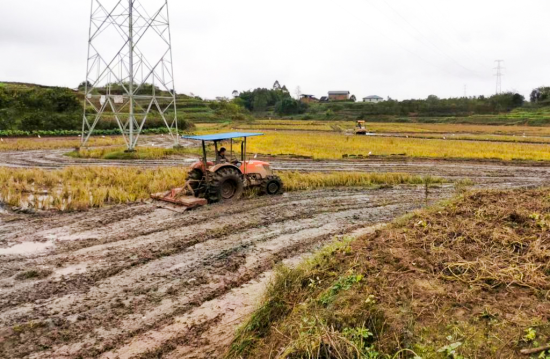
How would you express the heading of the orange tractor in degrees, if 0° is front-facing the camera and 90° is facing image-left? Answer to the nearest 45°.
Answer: approximately 225°
